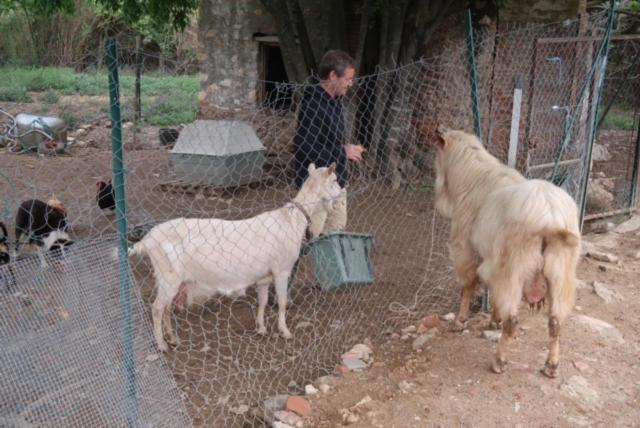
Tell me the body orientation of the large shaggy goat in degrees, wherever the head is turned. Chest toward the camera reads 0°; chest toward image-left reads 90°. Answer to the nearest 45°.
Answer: approximately 135°

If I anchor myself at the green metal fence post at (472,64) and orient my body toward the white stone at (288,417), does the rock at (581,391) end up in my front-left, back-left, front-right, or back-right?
front-left

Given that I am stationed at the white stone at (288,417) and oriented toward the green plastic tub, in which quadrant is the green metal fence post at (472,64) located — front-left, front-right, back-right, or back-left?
front-right

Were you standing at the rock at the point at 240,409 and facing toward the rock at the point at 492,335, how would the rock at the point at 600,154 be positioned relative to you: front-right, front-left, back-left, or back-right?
front-left

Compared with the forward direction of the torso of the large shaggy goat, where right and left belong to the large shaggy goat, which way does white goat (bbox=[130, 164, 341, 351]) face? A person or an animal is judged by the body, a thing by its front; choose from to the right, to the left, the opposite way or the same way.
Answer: to the right

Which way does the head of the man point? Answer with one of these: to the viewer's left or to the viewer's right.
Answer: to the viewer's right

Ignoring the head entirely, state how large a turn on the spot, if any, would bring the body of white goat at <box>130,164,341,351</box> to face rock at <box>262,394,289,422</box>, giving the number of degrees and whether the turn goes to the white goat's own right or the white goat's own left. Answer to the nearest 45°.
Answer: approximately 90° to the white goat's own right

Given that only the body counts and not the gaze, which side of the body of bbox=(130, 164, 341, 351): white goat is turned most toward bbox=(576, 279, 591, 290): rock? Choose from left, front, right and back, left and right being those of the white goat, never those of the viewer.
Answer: front

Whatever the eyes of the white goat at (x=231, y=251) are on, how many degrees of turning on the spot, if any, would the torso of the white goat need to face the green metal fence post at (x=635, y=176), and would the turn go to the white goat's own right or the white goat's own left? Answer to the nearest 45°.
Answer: approximately 45° to the white goat's own left

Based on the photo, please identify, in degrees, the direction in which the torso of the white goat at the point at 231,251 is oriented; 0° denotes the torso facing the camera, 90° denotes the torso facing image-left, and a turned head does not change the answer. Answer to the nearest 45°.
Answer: approximately 270°

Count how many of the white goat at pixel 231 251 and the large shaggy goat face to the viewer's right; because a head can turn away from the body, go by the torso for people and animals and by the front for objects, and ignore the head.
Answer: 1

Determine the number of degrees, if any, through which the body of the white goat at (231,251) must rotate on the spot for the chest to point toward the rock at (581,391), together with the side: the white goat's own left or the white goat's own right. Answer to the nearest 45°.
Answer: approximately 45° to the white goat's own right

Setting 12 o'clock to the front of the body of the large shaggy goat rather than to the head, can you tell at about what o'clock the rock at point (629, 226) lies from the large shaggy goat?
The rock is roughly at 2 o'clock from the large shaggy goat.

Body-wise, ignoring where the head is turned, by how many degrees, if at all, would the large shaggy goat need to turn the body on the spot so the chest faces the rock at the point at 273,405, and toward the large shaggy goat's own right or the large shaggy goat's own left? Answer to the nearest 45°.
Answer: approximately 90° to the large shaggy goat's own left

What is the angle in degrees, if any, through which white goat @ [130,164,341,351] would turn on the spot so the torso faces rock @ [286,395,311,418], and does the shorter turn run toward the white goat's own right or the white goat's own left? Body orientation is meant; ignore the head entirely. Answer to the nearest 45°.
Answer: approximately 90° to the white goat's own right
